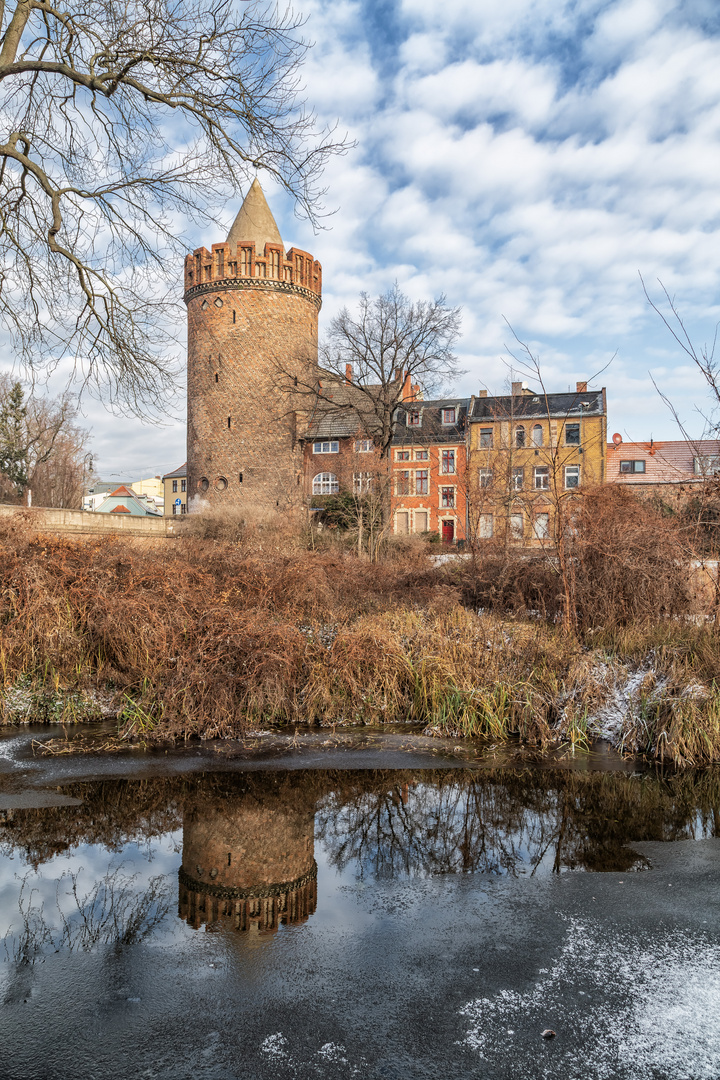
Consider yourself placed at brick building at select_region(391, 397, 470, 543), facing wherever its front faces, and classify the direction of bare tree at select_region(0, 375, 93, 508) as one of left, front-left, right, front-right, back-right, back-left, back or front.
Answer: right

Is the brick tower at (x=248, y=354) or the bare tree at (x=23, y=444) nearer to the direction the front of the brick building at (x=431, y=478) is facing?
the brick tower

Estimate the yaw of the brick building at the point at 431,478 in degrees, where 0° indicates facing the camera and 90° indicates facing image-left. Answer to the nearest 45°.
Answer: approximately 0°

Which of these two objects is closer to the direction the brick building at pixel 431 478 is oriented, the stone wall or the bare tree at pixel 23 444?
the stone wall

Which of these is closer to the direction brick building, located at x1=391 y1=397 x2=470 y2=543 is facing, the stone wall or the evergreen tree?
the stone wall

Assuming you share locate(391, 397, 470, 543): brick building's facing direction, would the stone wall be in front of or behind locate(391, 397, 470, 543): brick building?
in front

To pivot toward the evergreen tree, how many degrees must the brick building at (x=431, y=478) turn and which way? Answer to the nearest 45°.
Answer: approximately 90° to its right

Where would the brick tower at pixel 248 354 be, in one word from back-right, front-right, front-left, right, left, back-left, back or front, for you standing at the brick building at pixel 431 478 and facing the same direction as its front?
front-right
